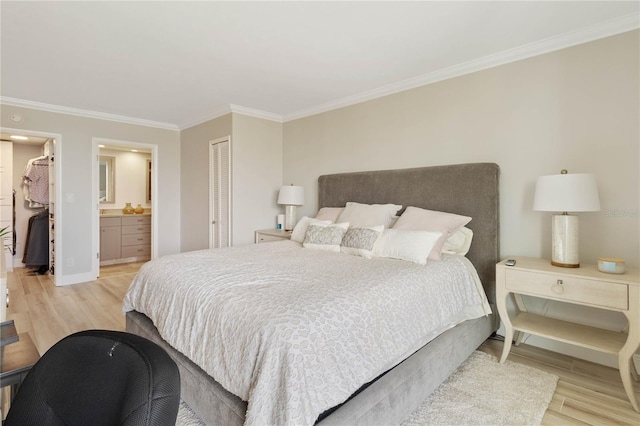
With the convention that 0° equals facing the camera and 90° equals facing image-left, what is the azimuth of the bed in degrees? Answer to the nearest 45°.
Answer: approximately 45°

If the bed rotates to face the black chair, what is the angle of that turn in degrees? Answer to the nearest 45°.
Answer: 0° — it already faces it
